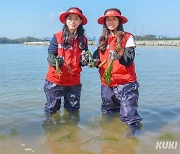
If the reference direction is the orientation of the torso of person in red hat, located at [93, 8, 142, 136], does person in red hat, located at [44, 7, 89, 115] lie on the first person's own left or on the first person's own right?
on the first person's own right

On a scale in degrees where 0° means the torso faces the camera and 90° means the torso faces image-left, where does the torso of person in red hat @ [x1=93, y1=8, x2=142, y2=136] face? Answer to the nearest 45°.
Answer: approximately 45°

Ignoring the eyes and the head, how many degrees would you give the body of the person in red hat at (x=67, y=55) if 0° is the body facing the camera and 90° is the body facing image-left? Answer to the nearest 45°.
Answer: approximately 0°

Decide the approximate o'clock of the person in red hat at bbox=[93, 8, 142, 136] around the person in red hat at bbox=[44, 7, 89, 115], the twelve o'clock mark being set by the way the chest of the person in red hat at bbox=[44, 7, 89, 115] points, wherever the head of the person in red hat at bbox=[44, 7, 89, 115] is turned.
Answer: the person in red hat at bbox=[93, 8, 142, 136] is roughly at 10 o'clock from the person in red hat at bbox=[44, 7, 89, 115].
